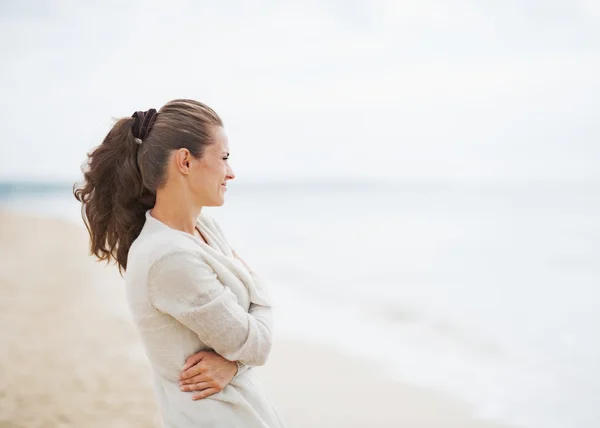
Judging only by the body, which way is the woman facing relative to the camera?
to the viewer's right

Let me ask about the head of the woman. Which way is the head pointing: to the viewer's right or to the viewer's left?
to the viewer's right
